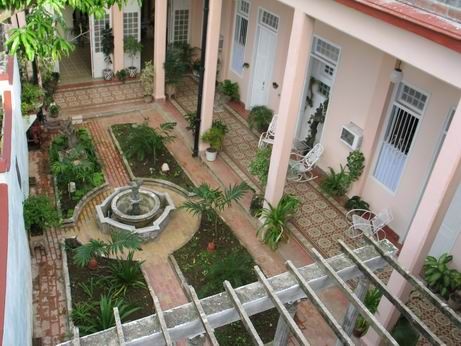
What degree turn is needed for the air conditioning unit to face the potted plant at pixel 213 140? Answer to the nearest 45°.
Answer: approximately 45° to its right

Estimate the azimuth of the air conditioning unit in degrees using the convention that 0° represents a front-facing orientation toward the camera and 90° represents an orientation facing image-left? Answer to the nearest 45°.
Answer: approximately 45°

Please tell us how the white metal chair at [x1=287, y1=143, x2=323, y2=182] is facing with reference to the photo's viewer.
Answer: facing the viewer and to the left of the viewer

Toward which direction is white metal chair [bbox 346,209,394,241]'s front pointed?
to the viewer's left

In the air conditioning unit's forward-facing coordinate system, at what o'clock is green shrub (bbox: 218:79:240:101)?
The green shrub is roughly at 3 o'clock from the air conditioning unit.

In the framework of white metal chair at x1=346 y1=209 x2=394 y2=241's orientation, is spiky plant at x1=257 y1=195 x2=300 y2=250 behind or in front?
in front

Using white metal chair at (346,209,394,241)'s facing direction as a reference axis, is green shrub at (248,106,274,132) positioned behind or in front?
in front

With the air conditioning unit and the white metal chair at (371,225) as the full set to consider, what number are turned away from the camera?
0

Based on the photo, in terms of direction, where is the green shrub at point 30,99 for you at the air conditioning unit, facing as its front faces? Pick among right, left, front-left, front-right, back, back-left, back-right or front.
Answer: front-right

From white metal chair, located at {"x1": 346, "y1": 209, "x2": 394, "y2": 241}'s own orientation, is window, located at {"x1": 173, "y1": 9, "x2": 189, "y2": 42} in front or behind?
in front

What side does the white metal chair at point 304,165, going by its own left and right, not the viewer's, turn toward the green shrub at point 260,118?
right

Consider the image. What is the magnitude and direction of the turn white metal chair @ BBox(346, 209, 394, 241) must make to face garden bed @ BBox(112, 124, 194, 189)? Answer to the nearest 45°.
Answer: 0° — it already faces it

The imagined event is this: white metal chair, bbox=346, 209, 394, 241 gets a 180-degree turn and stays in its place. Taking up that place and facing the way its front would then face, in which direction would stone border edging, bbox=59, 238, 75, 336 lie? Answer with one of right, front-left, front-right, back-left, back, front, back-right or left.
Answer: back-right

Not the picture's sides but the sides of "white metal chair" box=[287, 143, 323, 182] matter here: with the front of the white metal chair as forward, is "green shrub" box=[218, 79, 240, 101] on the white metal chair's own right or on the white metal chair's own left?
on the white metal chair's own right
